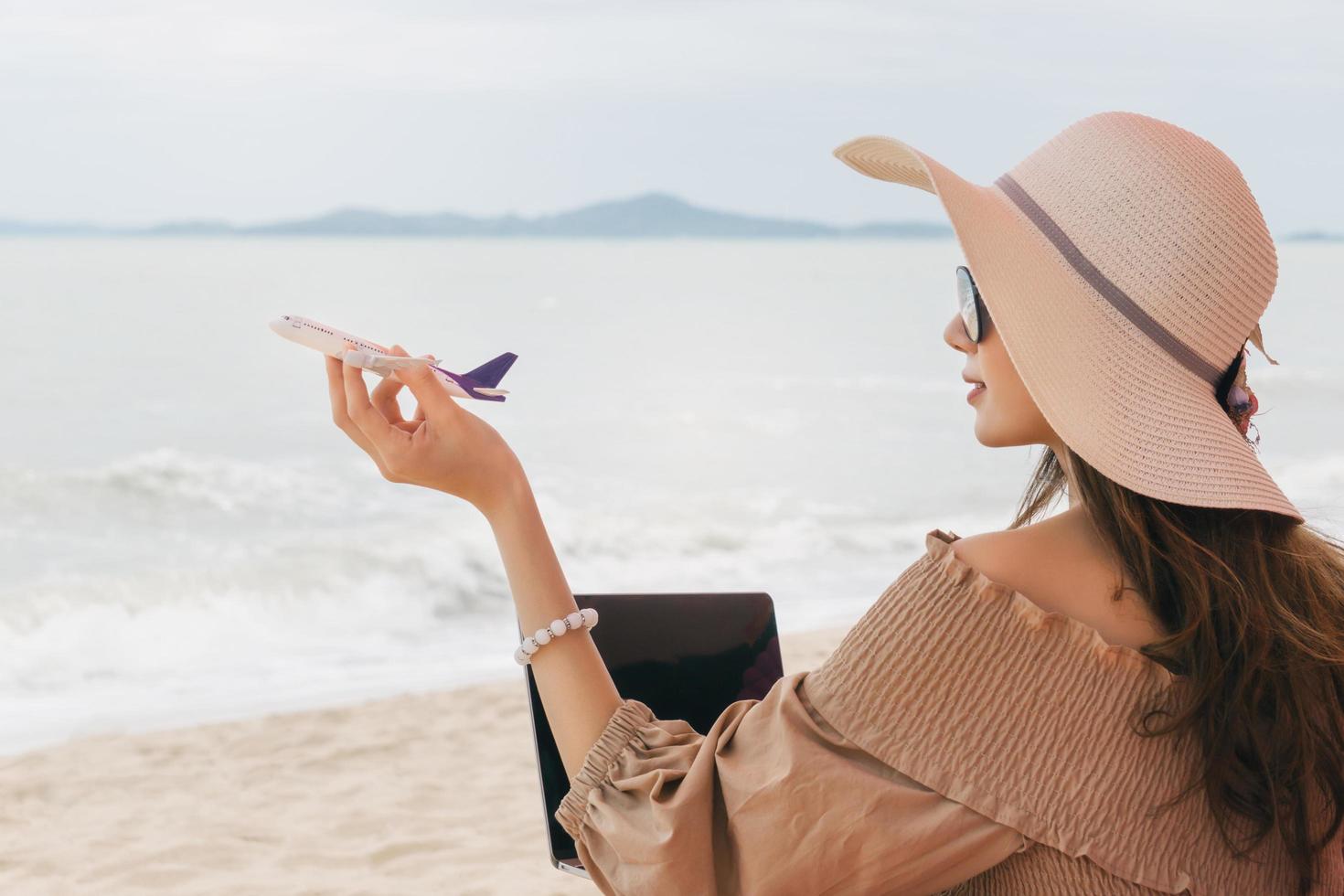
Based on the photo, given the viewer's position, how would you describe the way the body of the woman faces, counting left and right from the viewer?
facing away from the viewer and to the left of the viewer

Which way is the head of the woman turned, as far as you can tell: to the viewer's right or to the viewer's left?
to the viewer's left
